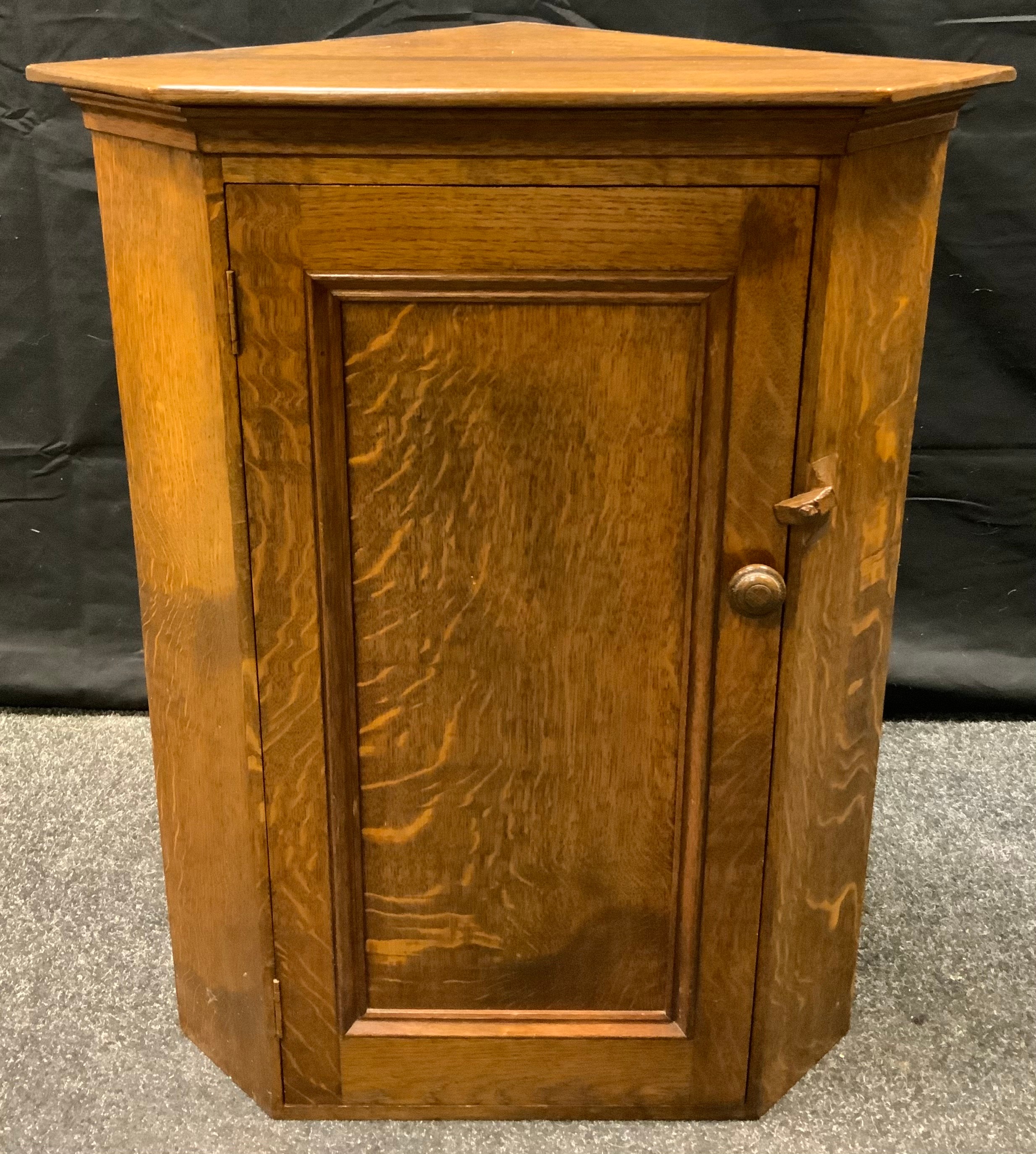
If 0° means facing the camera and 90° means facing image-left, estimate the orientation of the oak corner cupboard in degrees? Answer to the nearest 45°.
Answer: approximately 0°
